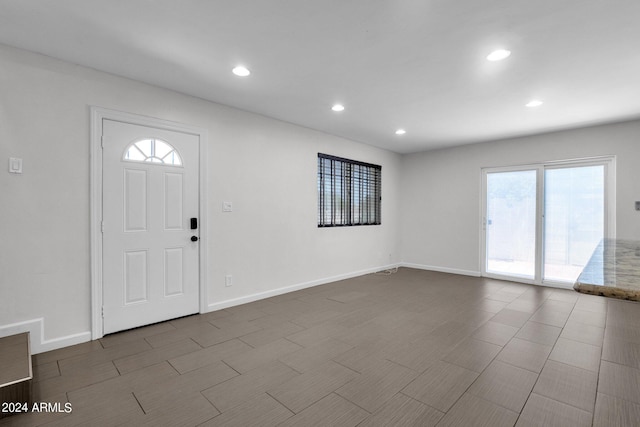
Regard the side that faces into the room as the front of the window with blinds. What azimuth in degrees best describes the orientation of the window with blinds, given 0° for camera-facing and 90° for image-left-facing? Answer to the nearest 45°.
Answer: approximately 315°

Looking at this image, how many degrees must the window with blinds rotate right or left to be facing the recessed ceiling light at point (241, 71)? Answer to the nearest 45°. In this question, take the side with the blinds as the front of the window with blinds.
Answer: approximately 45° to its right

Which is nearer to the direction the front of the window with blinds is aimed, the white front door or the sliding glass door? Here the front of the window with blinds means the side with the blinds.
the sliding glass door

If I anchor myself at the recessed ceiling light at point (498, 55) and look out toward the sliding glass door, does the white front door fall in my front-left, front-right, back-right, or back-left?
back-left

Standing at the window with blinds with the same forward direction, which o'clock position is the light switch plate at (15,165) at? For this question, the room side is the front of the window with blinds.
The light switch plate is roughly at 3 o'clock from the window with blinds.

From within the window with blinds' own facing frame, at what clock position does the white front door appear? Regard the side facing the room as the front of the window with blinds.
The white front door is roughly at 3 o'clock from the window with blinds.

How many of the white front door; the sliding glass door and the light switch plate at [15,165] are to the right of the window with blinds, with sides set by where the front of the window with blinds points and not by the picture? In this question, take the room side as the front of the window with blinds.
2

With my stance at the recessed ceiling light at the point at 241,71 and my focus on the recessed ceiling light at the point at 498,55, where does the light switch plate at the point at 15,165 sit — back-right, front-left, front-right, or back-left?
back-right

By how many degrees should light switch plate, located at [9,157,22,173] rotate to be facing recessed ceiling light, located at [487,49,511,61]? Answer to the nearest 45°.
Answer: approximately 45° to its left
